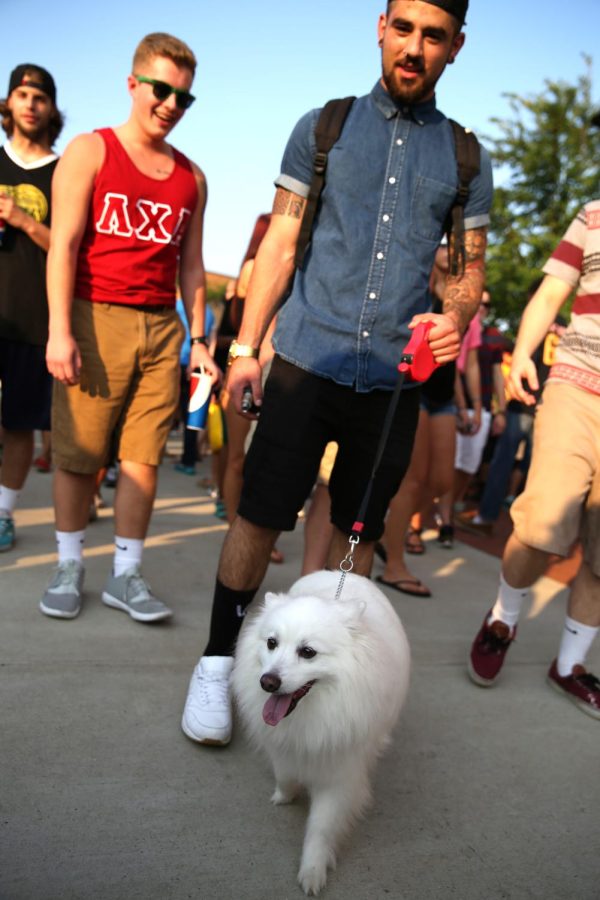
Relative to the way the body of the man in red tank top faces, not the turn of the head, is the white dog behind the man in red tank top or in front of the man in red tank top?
in front

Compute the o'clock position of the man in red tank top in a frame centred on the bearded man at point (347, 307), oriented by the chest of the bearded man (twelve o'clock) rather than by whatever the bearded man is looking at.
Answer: The man in red tank top is roughly at 4 o'clock from the bearded man.

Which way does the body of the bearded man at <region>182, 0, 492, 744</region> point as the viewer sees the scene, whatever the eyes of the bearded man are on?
toward the camera

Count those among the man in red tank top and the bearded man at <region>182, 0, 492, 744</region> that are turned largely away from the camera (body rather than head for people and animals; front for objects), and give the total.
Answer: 0

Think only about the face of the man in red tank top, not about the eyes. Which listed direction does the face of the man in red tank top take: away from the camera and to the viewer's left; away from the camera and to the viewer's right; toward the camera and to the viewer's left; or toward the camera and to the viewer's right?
toward the camera and to the viewer's right

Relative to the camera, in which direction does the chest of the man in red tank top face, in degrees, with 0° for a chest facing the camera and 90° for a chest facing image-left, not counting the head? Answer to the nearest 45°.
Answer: approximately 315°

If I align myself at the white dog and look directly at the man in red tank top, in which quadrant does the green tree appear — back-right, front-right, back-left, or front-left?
front-right

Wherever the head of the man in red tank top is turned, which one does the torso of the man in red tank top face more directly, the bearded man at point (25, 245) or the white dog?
the white dog

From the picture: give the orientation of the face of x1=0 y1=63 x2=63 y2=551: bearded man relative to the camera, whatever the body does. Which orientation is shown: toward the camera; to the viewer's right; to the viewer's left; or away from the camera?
toward the camera

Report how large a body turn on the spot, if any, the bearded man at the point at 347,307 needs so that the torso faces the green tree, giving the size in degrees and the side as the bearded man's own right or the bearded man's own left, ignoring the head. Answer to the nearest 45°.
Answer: approximately 180°
